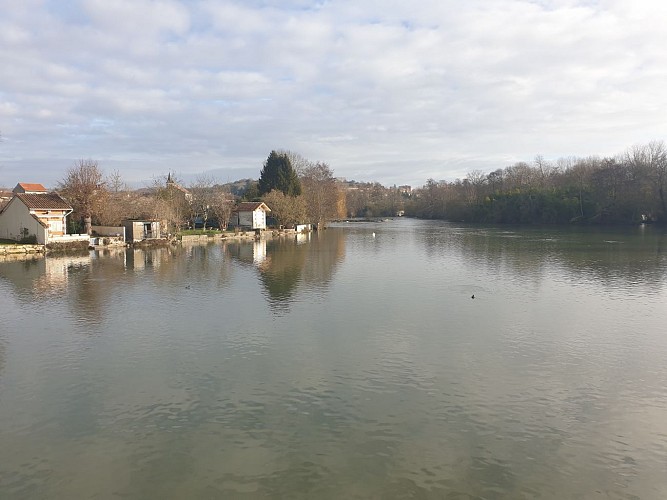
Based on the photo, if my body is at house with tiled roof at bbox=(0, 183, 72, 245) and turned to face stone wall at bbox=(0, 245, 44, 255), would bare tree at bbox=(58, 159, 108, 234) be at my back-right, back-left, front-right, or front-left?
back-left

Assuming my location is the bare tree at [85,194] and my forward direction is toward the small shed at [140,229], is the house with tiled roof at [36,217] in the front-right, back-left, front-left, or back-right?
back-right

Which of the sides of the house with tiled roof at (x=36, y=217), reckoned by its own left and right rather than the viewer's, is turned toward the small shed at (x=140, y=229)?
left

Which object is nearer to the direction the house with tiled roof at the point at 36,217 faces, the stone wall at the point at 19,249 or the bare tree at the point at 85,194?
the stone wall

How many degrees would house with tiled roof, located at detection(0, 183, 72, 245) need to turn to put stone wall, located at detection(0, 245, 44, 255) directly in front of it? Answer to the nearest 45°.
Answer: approximately 45° to its right

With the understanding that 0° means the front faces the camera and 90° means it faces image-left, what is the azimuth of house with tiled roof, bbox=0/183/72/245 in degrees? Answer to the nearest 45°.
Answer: approximately 315°

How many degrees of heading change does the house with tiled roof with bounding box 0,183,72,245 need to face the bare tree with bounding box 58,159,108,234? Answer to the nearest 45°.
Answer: approximately 90° to its left
